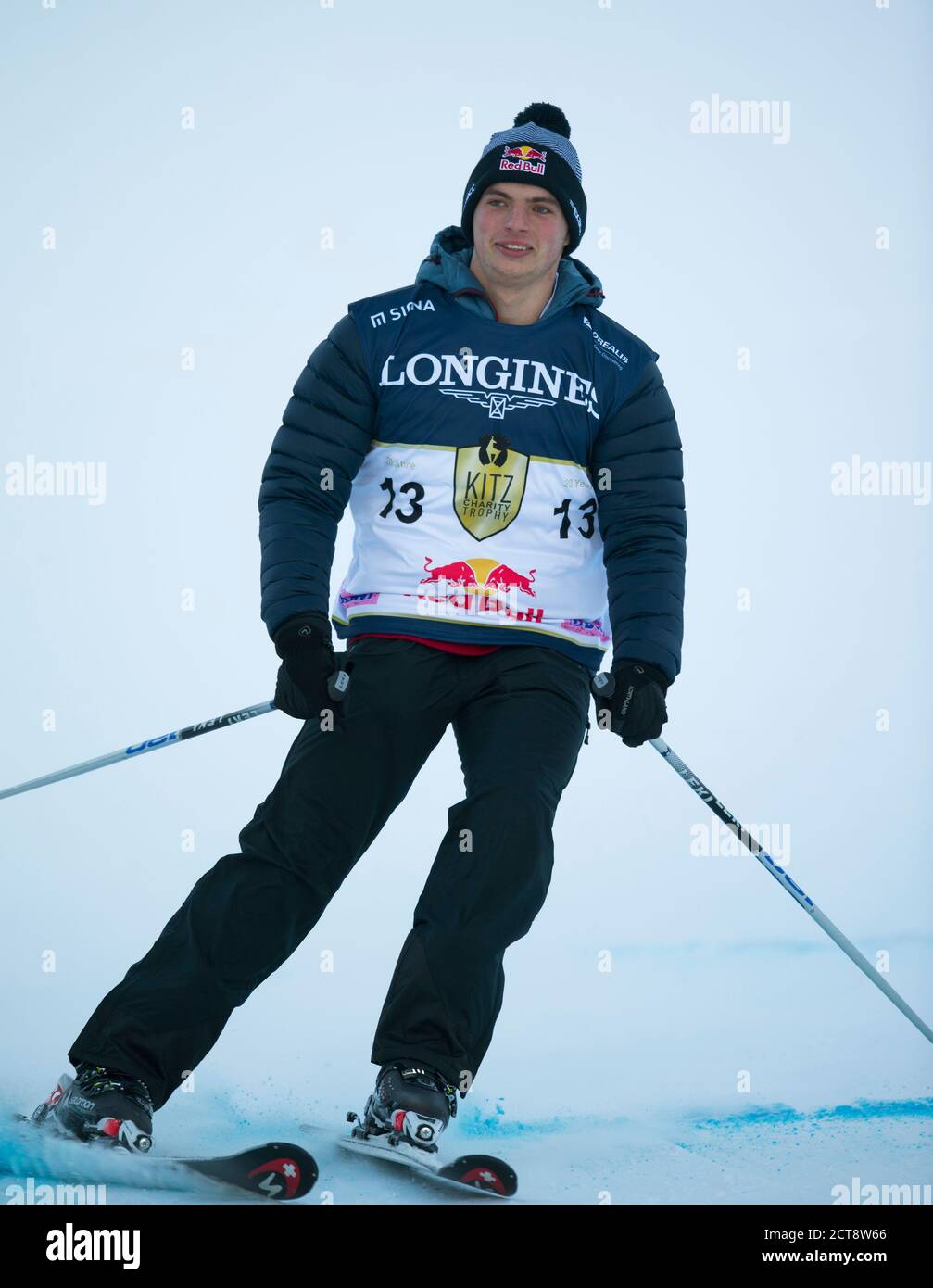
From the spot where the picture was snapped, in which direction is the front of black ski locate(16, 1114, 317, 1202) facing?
facing the viewer and to the right of the viewer

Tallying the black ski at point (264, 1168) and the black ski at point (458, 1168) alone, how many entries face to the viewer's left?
0

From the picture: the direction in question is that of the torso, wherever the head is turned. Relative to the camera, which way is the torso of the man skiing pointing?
toward the camera
